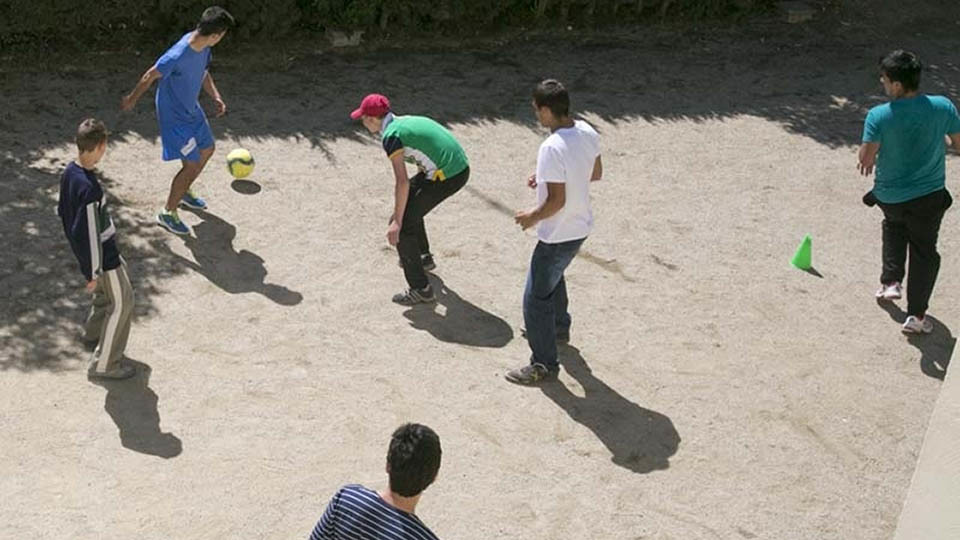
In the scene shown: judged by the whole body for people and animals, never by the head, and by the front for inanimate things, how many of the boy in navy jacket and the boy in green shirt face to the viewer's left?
1

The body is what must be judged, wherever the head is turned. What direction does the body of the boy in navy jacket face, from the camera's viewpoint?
to the viewer's right

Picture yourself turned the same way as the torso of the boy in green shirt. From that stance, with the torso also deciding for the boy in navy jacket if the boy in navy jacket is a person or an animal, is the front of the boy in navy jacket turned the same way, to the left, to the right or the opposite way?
the opposite way

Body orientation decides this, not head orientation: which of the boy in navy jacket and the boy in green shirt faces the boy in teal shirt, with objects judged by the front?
the boy in navy jacket

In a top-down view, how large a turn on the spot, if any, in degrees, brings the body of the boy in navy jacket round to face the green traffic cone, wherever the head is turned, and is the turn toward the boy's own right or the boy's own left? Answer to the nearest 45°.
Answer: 0° — they already face it

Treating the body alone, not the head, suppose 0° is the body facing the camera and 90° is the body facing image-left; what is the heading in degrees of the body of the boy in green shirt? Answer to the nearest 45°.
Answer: approximately 90°

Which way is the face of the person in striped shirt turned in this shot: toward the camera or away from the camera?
away from the camera

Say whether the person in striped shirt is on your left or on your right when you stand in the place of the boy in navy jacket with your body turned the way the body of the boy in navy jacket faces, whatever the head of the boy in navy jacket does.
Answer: on your right

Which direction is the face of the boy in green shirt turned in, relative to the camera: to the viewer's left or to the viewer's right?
to the viewer's left
